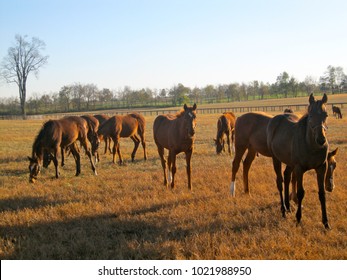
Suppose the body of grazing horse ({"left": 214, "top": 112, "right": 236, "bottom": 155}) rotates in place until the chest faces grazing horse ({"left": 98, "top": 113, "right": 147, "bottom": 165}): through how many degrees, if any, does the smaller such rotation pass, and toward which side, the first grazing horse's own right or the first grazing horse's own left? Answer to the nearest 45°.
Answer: approximately 45° to the first grazing horse's own right

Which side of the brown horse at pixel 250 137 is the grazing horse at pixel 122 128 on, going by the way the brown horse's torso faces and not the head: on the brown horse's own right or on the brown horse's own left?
on the brown horse's own left

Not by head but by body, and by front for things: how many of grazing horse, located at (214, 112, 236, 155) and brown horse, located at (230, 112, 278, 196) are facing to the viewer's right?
1

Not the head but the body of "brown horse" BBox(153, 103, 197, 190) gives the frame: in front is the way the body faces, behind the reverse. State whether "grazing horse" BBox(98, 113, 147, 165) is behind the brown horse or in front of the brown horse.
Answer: behind

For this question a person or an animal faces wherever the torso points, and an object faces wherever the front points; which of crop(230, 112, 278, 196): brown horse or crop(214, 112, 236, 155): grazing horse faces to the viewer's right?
the brown horse

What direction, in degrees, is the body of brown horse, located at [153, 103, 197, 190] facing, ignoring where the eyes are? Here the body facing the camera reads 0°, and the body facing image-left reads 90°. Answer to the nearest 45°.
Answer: approximately 315°

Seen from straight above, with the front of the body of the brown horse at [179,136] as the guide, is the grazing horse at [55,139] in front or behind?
behind

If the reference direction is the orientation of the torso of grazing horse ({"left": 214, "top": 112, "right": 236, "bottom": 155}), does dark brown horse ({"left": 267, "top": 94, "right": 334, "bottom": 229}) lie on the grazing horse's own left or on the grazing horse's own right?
on the grazing horse's own left

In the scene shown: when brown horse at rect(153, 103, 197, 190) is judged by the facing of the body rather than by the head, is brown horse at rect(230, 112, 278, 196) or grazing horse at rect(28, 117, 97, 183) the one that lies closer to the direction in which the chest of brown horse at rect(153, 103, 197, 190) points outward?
the brown horse
